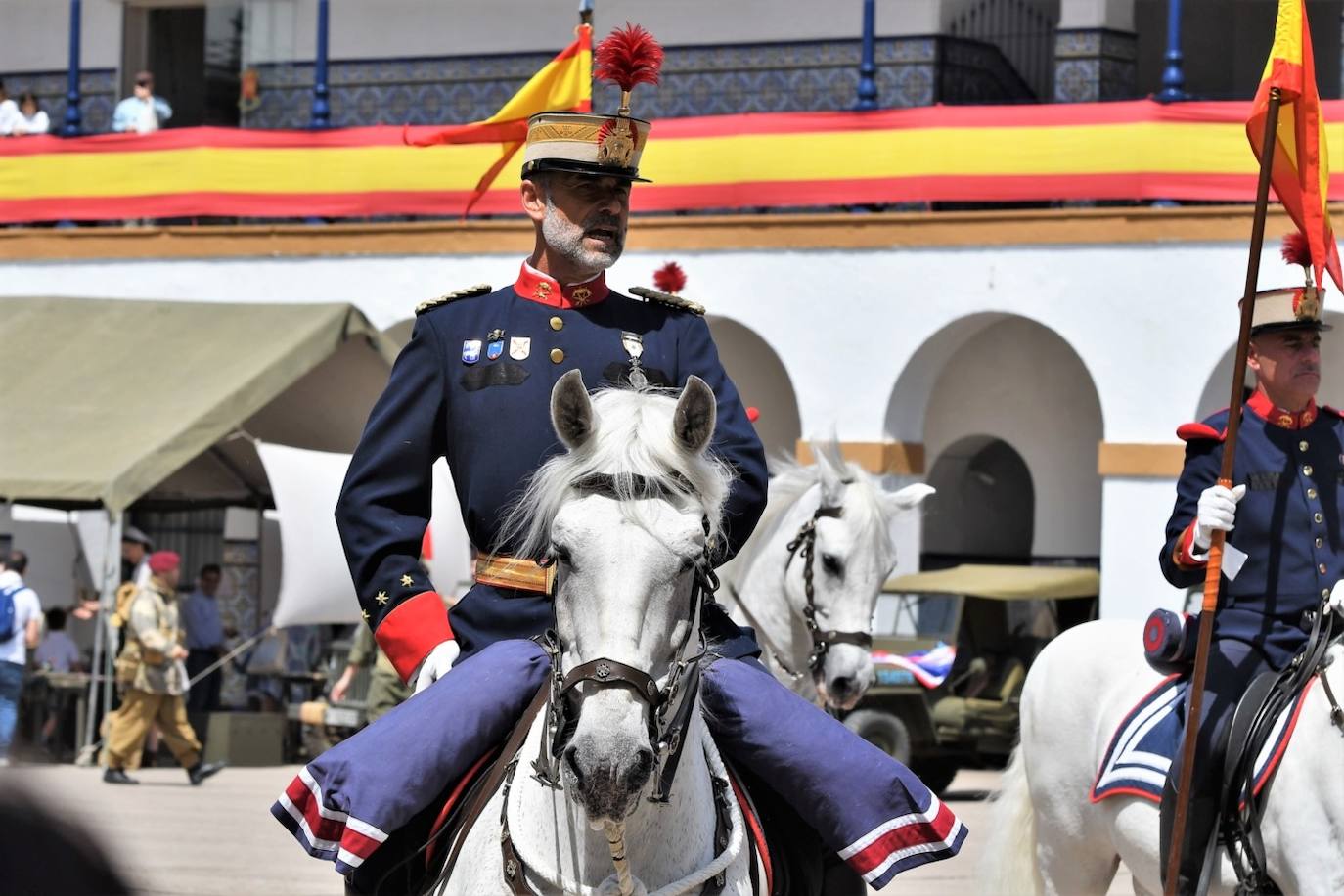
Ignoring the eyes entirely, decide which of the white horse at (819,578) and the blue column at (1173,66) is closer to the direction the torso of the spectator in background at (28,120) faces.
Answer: the white horse

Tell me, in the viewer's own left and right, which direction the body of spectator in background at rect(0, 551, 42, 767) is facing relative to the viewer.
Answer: facing away from the viewer and to the right of the viewer

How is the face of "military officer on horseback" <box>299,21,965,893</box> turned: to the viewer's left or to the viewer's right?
to the viewer's right

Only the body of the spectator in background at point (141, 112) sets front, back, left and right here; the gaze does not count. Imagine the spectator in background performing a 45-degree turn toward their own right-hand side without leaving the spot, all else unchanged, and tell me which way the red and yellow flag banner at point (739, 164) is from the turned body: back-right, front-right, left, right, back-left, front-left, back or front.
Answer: left

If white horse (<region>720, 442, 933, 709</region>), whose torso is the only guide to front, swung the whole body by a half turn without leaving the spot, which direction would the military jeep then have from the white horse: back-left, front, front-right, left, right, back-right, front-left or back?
front-right

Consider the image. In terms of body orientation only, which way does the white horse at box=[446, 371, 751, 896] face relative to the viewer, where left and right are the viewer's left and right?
facing the viewer

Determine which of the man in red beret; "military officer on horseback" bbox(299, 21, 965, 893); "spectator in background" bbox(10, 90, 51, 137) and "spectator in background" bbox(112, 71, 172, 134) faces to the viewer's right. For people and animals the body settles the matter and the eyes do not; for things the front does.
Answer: the man in red beret

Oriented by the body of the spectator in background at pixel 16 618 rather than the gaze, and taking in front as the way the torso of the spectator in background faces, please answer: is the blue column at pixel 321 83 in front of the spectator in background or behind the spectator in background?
in front

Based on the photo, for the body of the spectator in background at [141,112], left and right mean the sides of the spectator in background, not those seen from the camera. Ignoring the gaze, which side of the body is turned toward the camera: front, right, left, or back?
front

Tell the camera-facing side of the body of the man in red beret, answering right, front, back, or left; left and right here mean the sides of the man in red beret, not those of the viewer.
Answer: right

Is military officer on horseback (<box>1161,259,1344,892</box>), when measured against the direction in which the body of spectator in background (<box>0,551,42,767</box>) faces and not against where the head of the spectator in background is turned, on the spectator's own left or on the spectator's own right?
on the spectator's own right

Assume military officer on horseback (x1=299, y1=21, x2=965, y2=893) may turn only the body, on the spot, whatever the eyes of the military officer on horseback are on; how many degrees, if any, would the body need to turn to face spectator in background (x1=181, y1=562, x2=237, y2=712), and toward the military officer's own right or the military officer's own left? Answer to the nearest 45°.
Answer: approximately 180°

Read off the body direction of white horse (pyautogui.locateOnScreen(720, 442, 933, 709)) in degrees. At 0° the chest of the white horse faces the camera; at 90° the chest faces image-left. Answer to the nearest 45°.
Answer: approximately 315°
